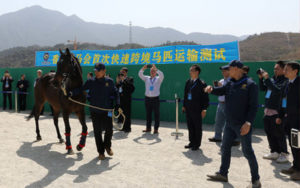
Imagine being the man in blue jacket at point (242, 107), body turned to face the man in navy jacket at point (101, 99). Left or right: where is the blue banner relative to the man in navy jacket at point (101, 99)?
right

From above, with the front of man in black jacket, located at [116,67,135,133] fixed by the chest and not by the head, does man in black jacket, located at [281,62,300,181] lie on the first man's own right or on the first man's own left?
on the first man's own left

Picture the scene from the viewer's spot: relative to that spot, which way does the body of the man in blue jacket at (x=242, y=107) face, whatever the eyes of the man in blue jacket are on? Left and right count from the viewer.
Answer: facing the viewer and to the left of the viewer

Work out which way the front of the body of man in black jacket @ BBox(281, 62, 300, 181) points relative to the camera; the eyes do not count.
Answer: to the viewer's left

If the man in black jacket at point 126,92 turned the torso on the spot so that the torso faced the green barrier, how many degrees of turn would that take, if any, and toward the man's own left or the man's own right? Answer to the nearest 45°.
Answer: approximately 180°

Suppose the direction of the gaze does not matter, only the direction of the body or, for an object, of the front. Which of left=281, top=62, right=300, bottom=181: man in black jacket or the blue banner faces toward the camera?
the blue banner

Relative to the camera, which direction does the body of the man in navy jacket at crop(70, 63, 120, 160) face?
toward the camera

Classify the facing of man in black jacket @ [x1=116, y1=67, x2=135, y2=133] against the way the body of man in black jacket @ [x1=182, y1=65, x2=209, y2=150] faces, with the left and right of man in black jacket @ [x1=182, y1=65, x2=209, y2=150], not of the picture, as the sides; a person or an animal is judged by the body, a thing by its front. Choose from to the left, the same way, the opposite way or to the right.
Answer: the same way

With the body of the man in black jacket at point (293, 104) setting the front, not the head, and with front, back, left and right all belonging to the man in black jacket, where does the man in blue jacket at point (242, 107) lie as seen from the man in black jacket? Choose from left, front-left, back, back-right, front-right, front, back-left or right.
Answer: front-left

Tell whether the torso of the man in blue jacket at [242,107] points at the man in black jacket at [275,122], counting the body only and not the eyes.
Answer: no

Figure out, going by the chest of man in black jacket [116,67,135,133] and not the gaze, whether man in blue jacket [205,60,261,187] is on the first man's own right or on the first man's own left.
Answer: on the first man's own left

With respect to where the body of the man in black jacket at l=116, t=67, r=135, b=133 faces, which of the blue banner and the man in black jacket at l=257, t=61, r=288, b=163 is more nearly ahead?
the man in black jacket

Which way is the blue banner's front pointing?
toward the camera

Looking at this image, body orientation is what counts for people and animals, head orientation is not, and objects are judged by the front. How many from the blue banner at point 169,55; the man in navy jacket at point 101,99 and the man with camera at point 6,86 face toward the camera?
3
